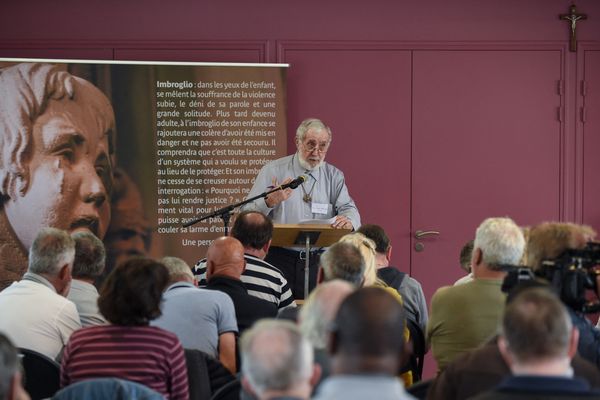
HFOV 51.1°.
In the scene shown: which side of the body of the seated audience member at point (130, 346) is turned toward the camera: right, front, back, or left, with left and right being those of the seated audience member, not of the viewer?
back

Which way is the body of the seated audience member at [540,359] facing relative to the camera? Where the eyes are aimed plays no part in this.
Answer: away from the camera

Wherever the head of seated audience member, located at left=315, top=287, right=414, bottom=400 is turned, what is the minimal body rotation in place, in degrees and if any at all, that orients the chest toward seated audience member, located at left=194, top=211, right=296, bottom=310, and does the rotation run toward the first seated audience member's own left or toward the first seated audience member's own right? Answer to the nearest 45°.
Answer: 0° — they already face them

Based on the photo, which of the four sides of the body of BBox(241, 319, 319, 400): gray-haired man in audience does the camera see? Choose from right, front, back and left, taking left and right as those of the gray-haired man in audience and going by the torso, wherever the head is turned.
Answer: back

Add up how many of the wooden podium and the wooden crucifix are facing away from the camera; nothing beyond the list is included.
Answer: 0

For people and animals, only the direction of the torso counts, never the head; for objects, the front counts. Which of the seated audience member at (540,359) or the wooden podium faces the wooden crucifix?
the seated audience member

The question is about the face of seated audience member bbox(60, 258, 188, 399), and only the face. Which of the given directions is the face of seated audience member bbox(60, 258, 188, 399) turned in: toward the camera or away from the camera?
away from the camera

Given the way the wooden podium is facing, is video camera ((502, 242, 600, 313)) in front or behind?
in front

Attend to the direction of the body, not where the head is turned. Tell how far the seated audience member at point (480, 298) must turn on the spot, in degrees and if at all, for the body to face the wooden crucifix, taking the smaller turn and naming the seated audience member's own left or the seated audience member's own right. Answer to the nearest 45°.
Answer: approximately 45° to the seated audience member's own right

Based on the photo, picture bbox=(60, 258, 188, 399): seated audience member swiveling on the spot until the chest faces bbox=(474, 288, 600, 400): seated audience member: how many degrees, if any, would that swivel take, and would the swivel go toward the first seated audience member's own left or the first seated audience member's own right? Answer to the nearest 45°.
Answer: approximately 135° to the first seated audience member's own right

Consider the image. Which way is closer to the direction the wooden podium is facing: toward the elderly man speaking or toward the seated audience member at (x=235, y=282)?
the seated audience member

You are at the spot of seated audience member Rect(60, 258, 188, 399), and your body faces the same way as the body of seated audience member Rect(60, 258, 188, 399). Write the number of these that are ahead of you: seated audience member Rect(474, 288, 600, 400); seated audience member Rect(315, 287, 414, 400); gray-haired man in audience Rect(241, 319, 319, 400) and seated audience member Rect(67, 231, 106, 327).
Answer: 1

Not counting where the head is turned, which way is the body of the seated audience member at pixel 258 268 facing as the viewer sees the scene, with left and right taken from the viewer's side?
facing away from the viewer

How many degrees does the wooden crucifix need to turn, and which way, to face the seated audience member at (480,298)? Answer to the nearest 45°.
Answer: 0° — it already faces them

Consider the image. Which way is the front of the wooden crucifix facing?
toward the camera

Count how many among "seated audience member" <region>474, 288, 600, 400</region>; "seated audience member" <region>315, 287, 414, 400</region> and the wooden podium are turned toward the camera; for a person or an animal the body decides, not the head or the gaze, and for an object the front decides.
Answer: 1

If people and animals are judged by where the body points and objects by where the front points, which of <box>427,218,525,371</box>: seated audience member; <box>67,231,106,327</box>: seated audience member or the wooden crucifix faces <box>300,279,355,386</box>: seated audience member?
the wooden crucifix
